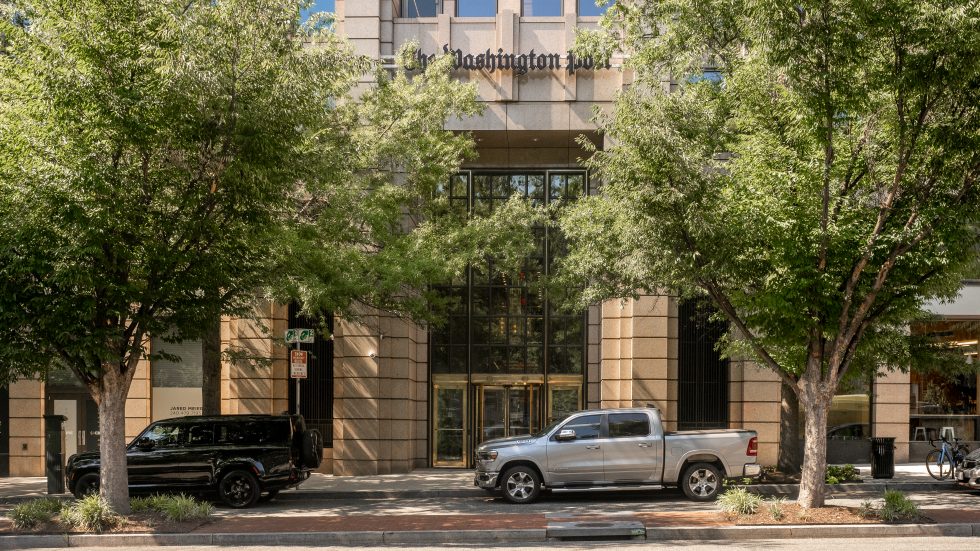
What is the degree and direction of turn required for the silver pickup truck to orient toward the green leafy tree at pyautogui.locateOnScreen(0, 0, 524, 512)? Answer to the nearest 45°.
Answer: approximately 45° to its left

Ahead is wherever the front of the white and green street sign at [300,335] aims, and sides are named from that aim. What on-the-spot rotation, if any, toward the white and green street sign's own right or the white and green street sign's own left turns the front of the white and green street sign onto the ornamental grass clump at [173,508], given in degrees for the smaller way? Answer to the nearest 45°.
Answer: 0° — it already faces it

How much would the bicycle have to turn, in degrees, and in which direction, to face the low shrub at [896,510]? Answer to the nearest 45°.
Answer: approximately 45° to its left

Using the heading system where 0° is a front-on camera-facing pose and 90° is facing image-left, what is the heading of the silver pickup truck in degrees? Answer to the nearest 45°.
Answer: approximately 90°

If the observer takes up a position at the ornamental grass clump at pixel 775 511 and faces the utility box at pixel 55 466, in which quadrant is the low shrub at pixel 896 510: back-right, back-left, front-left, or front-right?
back-right

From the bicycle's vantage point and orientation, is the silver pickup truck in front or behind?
in front

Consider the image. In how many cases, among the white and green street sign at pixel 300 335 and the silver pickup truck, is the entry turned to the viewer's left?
1
